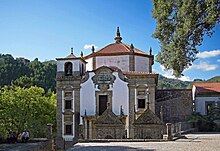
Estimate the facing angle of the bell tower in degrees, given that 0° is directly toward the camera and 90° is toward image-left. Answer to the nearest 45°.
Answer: approximately 0°

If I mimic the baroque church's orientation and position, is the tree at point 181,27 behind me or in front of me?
in front

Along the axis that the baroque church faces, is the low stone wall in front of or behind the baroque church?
in front

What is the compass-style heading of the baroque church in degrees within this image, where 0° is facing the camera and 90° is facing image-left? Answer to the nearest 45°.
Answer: approximately 0°

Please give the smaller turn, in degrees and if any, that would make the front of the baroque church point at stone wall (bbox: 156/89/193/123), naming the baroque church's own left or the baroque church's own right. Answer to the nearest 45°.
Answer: approximately 90° to the baroque church's own left

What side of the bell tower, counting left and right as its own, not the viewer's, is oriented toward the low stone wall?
right

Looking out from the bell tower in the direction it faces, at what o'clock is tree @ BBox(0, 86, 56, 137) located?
The tree is roughly at 4 o'clock from the bell tower.

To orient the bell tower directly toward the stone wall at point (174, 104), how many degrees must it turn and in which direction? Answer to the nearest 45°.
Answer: approximately 90° to its left

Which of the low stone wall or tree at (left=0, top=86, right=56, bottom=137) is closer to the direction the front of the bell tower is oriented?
the low stone wall
